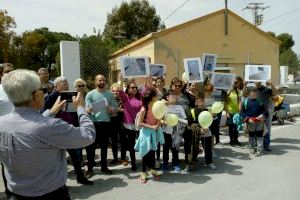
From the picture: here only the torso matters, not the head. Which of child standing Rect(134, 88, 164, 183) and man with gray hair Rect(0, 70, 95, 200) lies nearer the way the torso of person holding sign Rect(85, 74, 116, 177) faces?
the man with gray hair

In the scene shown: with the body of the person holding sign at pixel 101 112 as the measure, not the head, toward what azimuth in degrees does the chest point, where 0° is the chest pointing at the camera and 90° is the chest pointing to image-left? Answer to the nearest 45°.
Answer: approximately 0°

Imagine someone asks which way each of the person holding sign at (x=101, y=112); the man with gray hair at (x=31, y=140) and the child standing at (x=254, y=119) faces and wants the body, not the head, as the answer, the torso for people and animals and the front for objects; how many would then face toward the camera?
2

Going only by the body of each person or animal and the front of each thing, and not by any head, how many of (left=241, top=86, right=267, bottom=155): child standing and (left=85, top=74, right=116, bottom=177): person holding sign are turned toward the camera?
2

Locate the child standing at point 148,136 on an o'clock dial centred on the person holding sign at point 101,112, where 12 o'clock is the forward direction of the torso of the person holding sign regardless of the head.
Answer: The child standing is roughly at 10 o'clock from the person holding sign.

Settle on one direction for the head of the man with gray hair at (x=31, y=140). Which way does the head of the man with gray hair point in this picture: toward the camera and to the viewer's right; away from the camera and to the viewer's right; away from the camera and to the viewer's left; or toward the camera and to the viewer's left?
away from the camera and to the viewer's right

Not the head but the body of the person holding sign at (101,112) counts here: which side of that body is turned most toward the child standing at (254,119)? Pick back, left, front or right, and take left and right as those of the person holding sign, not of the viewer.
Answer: left

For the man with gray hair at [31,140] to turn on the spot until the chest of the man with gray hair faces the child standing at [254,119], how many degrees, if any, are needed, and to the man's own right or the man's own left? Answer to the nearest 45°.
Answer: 0° — they already face them

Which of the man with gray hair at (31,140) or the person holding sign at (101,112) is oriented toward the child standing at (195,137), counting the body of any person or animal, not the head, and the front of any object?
the man with gray hair

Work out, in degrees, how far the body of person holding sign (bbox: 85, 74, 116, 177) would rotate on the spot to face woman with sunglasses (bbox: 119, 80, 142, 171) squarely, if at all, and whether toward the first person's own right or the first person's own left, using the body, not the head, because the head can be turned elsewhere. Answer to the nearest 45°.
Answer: approximately 90° to the first person's own left

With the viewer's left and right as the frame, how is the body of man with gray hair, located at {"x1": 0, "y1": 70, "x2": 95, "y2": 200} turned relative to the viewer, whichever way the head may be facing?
facing away from the viewer and to the right of the viewer

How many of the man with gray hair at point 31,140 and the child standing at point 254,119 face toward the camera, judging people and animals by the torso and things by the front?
1

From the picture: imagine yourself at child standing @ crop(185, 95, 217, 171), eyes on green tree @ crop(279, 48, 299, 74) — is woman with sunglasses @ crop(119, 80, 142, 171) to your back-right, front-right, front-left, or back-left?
back-left
